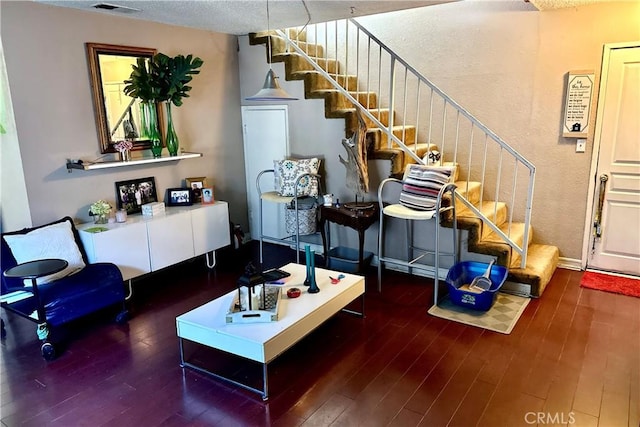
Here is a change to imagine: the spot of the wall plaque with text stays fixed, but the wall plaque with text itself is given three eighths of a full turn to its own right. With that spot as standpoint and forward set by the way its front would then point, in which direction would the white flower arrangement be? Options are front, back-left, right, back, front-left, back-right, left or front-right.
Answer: left

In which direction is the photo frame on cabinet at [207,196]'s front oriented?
toward the camera

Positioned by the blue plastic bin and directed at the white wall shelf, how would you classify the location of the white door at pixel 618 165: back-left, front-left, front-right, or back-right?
back-right

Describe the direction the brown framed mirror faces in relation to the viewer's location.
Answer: facing the viewer and to the right of the viewer

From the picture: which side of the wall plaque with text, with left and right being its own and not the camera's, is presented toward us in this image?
front

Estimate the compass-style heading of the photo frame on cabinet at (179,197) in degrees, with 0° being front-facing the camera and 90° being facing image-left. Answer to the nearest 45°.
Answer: approximately 315°
